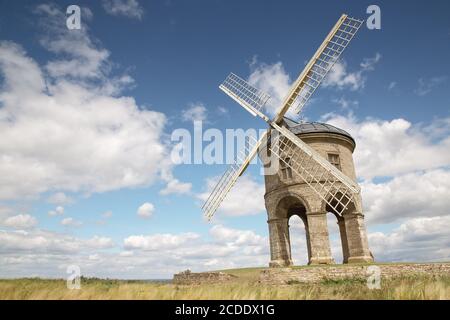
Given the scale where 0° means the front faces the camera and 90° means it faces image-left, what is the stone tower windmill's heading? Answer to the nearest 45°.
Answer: approximately 45°

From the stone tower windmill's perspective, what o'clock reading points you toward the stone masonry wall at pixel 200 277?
The stone masonry wall is roughly at 1 o'clock from the stone tower windmill.
